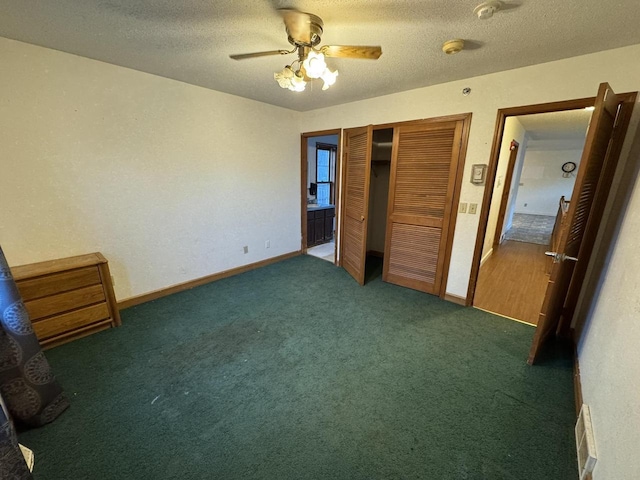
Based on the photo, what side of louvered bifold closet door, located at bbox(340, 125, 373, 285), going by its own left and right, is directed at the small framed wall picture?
left

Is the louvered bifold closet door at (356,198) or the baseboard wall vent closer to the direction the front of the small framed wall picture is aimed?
the baseboard wall vent

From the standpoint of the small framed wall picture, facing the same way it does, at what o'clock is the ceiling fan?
The ceiling fan is roughly at 1 o'clock from the small framed wall picture.

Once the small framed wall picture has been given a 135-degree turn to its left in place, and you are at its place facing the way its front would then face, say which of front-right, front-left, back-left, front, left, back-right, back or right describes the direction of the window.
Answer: left

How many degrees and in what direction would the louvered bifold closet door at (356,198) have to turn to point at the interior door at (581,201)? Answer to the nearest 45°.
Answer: approximately 90° to its left

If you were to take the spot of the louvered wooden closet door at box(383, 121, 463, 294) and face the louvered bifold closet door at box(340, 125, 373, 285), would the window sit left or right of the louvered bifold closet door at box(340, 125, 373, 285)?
right

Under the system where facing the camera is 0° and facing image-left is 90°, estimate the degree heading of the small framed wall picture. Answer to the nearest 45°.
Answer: approximately 0°

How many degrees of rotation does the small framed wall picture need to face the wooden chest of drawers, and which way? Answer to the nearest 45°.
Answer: approximately 45° to its right

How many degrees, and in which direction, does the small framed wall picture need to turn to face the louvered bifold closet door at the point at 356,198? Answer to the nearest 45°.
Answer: approximately 90° to its right

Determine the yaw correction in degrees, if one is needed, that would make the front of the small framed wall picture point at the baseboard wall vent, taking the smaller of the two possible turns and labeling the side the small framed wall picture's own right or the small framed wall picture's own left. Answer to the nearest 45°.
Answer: approximately 45° to the small framed wall picture's own left

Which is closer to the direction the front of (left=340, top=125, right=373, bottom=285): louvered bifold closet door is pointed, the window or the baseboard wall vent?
the baseboard wall vent

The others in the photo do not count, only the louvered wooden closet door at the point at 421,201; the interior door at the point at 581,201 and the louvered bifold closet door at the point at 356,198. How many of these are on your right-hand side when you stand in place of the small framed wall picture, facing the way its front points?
2
